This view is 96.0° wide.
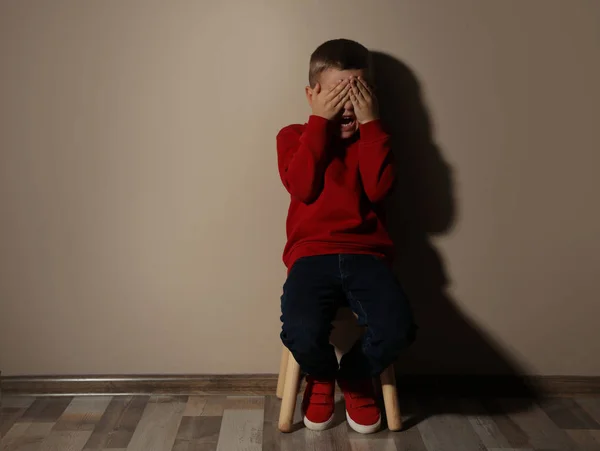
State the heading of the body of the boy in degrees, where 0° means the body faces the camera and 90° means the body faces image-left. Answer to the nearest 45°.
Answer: approximately 0°
